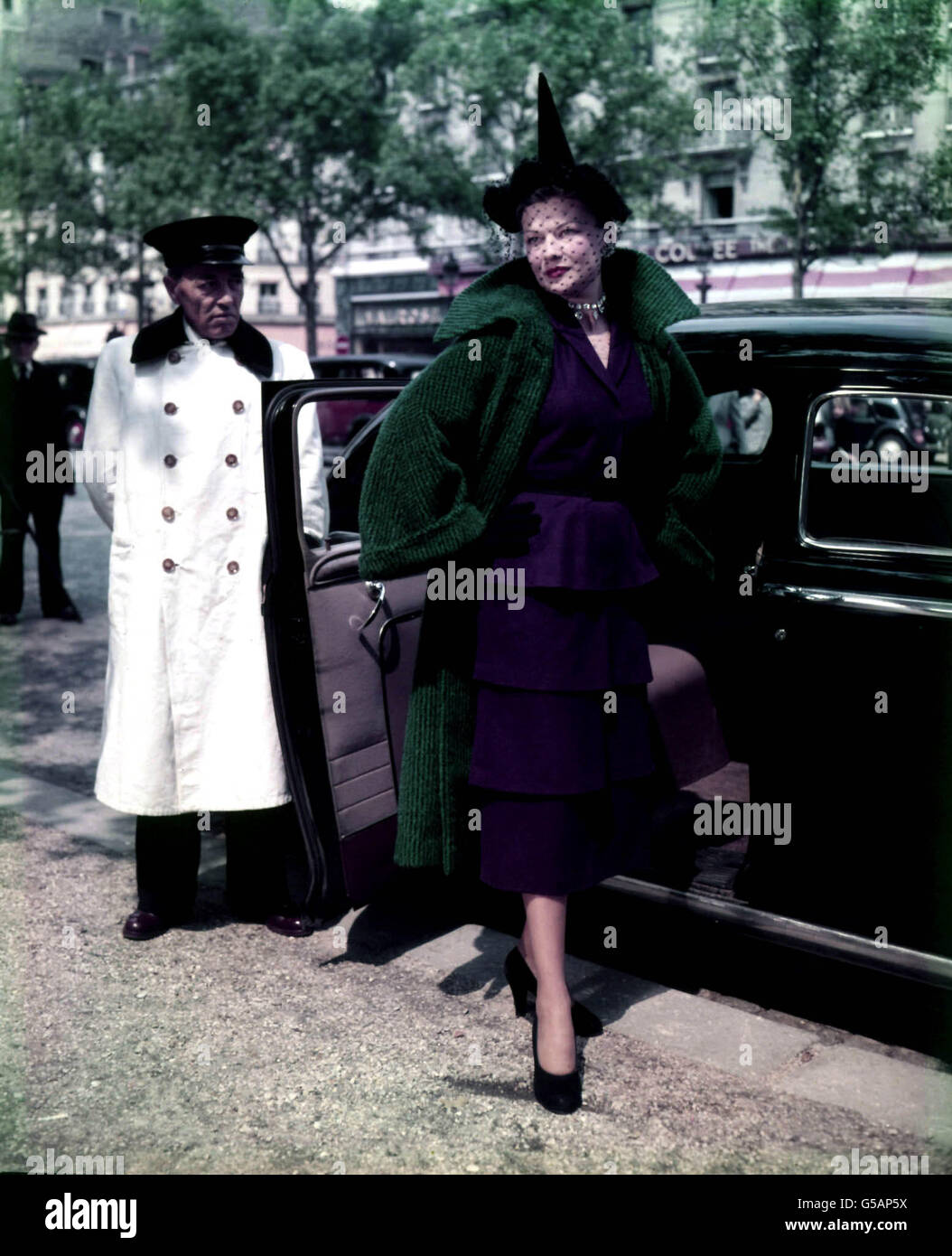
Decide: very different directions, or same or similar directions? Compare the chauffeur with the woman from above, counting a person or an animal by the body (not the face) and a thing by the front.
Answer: same or similar directions

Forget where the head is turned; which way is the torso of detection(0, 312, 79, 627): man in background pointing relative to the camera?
toward the camera

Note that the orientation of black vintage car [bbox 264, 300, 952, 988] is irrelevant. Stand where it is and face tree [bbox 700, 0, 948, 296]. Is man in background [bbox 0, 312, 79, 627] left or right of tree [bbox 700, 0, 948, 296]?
left

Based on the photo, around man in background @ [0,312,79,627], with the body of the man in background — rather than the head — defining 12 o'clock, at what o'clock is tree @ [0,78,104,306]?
The tree is roughly at 6 o'clock from the man in background.

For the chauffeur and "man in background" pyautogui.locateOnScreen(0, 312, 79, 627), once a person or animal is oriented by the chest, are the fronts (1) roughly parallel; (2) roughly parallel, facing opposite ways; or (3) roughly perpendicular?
roughly parallel

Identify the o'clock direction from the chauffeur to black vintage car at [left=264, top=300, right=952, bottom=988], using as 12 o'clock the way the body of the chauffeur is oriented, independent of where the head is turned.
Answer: The black vintage car is roughly at 10 o'clock from the chauffeur.

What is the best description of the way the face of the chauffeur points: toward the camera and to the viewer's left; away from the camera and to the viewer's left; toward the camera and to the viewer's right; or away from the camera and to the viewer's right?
toward the camera and to the viewer's right

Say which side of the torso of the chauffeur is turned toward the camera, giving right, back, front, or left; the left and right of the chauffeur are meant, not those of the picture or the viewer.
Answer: front

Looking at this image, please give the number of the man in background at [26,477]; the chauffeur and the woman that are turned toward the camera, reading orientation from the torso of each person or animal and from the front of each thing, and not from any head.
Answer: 3

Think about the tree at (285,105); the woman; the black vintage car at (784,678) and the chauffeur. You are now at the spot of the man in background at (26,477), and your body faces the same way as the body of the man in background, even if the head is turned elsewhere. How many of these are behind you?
1
